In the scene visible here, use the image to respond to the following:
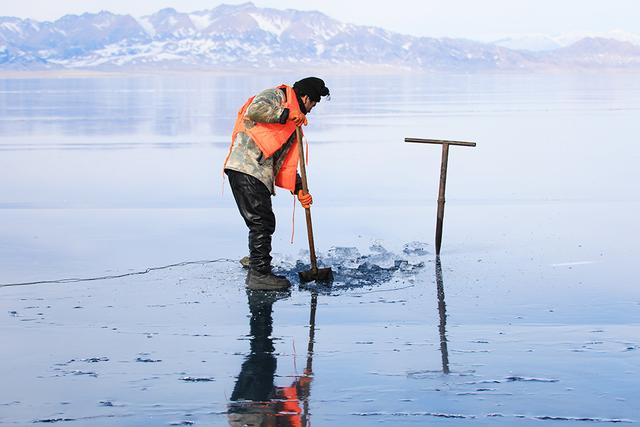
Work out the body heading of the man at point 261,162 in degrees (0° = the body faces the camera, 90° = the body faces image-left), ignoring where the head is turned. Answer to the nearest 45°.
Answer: approximately 270°

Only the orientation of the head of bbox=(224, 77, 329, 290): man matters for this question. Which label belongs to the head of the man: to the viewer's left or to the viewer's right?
to the viewer's right
